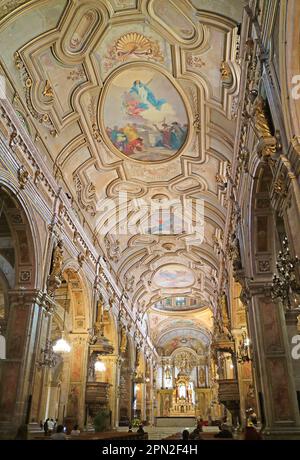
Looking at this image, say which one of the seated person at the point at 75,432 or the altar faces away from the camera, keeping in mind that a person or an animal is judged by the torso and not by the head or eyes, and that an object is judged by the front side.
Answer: the seated person

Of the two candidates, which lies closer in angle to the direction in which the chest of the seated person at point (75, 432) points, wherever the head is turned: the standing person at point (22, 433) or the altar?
the altar

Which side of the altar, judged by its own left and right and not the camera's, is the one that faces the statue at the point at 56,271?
front

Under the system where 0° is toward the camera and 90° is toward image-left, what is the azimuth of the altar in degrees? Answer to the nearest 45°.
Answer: approximately 0°

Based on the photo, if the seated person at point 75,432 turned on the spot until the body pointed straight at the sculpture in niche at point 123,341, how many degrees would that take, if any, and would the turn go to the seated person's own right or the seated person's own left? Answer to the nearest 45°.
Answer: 0° — they already face it

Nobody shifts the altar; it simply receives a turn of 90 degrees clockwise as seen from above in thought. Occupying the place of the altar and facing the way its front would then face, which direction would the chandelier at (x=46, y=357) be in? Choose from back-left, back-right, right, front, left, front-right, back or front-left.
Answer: left

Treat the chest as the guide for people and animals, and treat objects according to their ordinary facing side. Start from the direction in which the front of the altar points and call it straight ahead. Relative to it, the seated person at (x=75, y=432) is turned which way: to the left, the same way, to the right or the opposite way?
the opposite way

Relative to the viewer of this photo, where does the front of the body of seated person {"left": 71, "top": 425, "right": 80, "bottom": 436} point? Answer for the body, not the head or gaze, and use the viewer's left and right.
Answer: facing away from the viewer

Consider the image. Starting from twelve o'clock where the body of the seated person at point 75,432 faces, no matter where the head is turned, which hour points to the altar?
The altar is roughly at 1 o'clock from the seated person.

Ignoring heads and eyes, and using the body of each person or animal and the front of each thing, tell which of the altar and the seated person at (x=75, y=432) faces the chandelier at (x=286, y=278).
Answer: the altar

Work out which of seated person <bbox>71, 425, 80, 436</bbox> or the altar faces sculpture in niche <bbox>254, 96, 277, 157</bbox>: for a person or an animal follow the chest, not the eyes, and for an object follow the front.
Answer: the altar

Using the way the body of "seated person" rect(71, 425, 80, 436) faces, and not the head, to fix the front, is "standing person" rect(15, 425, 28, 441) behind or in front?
behind

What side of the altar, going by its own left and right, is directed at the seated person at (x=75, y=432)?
front

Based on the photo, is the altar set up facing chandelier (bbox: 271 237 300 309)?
yes

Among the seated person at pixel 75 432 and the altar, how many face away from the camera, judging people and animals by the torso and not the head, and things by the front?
1
